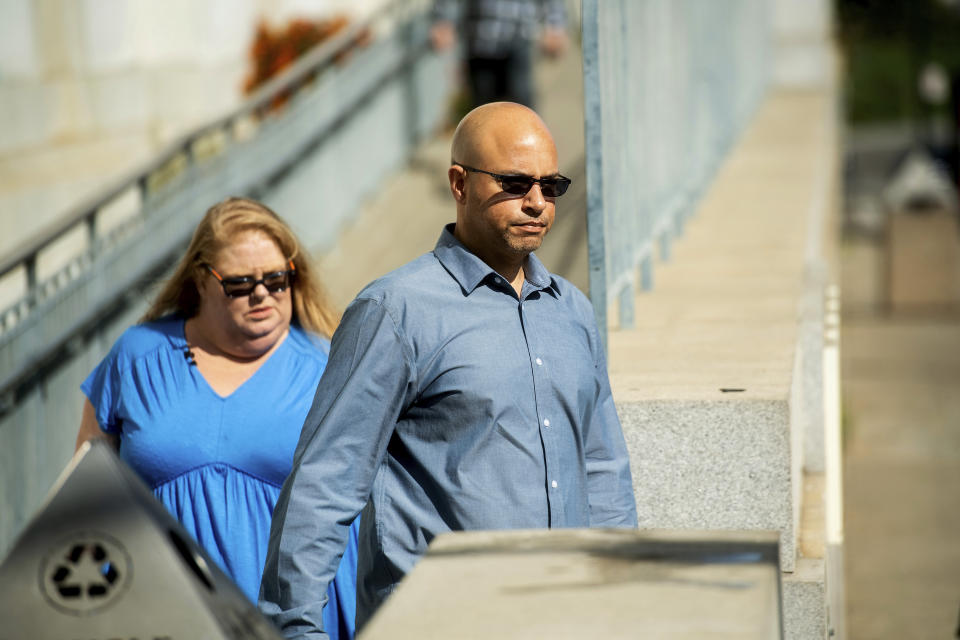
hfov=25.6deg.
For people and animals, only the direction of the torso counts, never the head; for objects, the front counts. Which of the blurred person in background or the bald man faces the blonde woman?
the blurred person in background

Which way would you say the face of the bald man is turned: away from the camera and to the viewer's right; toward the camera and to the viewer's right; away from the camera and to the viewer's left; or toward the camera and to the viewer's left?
toward the camera and to the viewer's right

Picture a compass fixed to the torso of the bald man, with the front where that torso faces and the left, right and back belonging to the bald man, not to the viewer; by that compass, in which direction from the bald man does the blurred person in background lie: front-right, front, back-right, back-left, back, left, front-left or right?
back-left

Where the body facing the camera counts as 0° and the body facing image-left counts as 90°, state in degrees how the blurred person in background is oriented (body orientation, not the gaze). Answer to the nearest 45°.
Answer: approximately 0°

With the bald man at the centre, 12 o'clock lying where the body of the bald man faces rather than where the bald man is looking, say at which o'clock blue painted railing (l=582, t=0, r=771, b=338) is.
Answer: The blue painted railing is roughly at 8 o'clock from the bald man.

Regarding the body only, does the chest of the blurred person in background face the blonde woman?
yes

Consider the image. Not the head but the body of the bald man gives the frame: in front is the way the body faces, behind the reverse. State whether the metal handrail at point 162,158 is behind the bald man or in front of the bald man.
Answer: behind

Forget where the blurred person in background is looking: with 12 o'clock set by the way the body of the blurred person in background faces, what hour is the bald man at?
The bald man is roughly at 12 o'clock from the blurred person in background.
